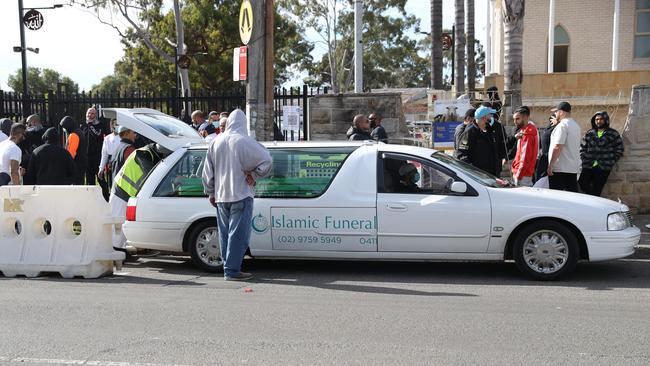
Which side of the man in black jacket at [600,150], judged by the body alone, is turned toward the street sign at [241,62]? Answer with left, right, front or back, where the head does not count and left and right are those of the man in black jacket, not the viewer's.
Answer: right

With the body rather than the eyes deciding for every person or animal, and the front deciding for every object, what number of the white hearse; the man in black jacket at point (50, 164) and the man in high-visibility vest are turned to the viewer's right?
2

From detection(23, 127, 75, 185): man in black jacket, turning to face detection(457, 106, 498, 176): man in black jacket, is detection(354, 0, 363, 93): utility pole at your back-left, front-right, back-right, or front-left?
front-left

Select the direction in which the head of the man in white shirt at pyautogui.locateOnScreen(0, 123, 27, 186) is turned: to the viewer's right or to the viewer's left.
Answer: to the viewer's right

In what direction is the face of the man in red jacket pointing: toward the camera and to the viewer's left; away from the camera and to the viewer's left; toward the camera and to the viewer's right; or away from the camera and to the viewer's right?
toward the camera and to the viewer's left

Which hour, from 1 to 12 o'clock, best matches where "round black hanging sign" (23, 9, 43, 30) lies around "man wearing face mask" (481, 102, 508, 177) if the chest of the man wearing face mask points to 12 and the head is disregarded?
The round black hanging sign is roughly at 3 o'clock from the man wearing face mask.

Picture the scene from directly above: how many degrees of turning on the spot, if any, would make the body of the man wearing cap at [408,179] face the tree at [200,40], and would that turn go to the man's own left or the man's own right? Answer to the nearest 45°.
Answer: approximately 90° to the man's own left

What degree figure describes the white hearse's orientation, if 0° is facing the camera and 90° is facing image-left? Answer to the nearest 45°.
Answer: approximately 270°

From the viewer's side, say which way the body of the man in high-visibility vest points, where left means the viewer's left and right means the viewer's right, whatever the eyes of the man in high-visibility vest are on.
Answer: facing to the right of the viewer

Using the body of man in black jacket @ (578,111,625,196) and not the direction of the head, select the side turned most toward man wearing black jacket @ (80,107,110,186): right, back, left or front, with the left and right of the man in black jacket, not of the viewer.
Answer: right

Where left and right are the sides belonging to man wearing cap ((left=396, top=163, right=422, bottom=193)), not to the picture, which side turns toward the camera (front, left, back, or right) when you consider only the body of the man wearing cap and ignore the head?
right

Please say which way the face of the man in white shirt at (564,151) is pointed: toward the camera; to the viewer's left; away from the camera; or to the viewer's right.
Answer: to the viewer's left

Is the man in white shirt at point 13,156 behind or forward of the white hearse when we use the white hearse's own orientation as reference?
behind

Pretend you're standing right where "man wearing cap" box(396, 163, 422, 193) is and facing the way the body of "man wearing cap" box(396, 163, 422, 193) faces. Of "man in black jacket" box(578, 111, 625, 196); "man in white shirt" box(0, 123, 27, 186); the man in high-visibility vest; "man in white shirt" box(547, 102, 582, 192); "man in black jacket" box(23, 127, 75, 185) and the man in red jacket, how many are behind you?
3

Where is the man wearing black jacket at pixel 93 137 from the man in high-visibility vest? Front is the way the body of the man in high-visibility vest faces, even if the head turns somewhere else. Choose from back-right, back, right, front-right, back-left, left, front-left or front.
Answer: left
